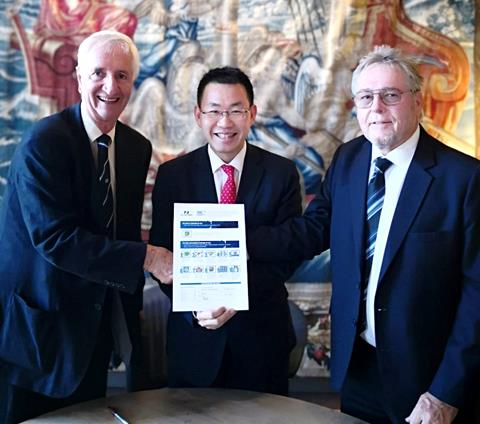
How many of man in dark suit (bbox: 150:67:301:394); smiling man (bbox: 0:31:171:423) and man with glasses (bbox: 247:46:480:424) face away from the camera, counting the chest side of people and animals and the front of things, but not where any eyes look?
0

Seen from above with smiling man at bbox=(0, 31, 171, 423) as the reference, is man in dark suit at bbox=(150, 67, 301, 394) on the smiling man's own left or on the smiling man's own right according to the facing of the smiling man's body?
on the smiling man's own left

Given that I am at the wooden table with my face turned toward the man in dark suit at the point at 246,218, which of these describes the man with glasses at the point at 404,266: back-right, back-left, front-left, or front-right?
front-right

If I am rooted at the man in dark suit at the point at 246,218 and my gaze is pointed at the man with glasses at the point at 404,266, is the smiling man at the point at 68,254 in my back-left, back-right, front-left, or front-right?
back-right

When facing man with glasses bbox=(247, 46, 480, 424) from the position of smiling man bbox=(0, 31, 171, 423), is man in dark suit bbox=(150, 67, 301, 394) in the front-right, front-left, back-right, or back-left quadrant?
front-left

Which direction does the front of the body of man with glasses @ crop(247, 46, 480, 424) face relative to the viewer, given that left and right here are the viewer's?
facing the viewer and to the left of the viewer

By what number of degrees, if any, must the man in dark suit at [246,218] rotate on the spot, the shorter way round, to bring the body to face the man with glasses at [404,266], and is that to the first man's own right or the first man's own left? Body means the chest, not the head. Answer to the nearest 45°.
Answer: approximately 45° to the first man's own left

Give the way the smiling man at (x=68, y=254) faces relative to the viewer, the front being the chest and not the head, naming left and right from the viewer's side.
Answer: facing the viewer and to the right of the viewer

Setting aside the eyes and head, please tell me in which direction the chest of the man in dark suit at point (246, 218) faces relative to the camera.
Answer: toward the camera

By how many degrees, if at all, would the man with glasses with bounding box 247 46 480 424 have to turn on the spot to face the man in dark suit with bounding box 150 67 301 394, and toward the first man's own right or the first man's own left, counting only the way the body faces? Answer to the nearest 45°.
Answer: approximately 90° to the first man's own right

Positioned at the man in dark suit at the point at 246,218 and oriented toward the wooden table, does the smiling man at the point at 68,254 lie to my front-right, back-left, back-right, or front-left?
front-right
